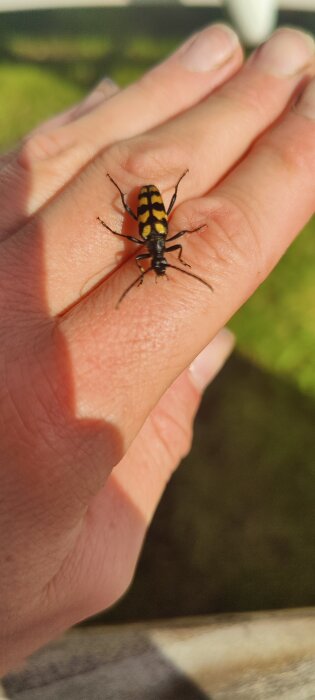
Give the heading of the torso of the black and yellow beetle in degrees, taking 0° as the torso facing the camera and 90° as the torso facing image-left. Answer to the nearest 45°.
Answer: approximately 0°
